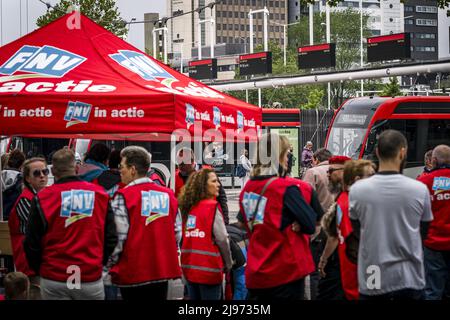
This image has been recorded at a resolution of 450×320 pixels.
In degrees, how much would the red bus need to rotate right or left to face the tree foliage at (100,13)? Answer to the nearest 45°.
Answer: approximately 90° to its right

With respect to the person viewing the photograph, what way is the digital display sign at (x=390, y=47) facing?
facing the viewer and to the left of the viewer

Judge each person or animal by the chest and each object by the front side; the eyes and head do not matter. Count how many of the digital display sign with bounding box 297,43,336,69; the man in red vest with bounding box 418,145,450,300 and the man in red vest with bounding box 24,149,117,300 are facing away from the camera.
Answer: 2

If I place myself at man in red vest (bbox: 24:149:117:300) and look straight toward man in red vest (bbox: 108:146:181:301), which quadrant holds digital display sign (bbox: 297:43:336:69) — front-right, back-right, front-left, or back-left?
front-left

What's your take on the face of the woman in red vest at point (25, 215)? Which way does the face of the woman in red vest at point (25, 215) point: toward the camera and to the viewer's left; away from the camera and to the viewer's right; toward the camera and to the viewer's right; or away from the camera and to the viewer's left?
toward the camera and to the viewer's right

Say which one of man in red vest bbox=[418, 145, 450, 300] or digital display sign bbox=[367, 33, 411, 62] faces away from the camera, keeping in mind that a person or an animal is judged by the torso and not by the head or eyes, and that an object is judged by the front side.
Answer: the man in red vest

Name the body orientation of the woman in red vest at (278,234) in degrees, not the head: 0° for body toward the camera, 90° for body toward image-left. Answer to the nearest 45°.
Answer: approximately 225°

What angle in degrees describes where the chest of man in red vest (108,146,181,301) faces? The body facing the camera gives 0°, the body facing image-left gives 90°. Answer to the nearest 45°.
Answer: approximately 135°

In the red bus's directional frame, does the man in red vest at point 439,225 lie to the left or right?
on its left

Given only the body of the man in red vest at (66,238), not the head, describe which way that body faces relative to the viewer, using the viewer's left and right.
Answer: facing away from the viewer
